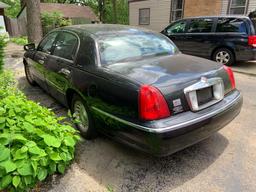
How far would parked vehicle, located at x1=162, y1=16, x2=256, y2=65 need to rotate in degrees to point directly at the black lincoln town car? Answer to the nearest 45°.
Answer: approximately 90° to its left

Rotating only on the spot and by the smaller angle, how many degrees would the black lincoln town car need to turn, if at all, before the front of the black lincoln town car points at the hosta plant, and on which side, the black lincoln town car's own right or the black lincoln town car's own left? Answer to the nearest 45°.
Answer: approximately 90° to the black lincoln town car's own left

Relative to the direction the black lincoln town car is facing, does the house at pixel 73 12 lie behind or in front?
in front

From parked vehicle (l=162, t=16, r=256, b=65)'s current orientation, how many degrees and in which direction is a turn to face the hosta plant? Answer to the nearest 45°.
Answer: approximately 90° to its left

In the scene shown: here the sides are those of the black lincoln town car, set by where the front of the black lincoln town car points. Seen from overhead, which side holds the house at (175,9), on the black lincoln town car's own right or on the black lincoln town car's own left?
on the black lincoln town car's own right

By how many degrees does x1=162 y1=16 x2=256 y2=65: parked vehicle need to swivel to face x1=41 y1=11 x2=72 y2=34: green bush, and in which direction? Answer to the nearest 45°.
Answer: approximately 45° to its right

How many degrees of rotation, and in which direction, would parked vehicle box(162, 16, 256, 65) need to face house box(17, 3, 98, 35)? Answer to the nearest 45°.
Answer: approximately 45° to its right

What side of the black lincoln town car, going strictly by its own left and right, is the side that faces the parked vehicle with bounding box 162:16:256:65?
right

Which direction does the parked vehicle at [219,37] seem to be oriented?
to the viewer's left

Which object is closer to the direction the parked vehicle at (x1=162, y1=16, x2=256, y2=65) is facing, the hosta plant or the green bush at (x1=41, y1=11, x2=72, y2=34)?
the green bush

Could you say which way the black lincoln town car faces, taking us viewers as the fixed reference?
facing away from the viewer and to the left of the viewer
